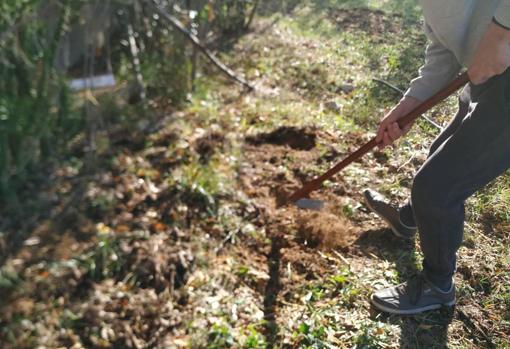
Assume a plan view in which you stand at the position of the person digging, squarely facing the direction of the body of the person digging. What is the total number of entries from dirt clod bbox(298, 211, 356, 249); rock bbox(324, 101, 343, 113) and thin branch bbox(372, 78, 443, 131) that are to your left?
0

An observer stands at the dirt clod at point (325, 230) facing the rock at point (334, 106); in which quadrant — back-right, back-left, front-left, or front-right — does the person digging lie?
back-right

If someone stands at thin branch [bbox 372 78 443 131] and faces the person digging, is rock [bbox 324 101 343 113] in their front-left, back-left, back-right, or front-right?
back-right

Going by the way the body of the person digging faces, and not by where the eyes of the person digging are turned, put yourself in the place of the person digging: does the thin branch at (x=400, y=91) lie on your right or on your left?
on your right

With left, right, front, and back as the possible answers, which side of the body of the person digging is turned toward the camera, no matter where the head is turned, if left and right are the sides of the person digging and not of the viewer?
left

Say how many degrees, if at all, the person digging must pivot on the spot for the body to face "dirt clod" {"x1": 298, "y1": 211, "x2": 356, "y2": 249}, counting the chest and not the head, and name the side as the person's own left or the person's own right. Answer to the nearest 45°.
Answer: approximately 45° to the person's own right

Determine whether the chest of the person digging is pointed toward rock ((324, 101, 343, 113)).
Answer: no

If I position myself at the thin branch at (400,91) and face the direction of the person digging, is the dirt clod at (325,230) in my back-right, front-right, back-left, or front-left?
front-right

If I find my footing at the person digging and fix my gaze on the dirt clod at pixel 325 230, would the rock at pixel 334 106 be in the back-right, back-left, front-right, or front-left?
front-right
